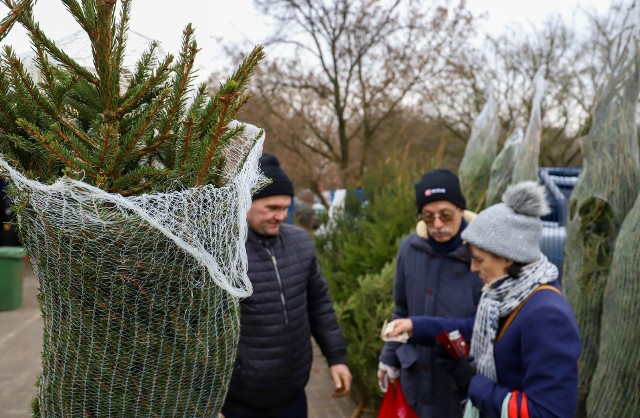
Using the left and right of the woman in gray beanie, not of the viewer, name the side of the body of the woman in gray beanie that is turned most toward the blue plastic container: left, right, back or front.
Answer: right

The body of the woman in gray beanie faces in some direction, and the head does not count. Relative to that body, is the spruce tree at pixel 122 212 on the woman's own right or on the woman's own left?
on the woman's own left

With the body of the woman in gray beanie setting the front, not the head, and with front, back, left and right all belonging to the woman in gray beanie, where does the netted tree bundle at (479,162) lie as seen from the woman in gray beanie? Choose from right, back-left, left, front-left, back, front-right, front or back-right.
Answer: right

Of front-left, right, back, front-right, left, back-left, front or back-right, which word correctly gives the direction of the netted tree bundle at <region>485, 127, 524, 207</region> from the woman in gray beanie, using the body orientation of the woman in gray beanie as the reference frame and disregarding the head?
right

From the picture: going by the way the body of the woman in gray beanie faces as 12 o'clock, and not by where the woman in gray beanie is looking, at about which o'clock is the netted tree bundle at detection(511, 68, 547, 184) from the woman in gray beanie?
The netted tree bundle is roughly at 3 o'clock from the woman in gray beanie.

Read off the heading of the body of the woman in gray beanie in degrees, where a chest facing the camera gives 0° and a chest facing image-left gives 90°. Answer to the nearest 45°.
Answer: approximately 90°

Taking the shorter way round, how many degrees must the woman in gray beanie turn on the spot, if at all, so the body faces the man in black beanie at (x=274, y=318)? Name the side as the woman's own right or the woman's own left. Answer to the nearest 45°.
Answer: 0° — they already face them

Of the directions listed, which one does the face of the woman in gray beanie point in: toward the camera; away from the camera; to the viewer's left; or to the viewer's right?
to the viewer's left
